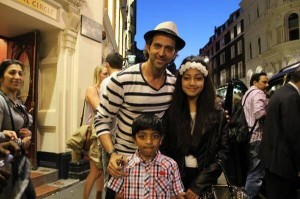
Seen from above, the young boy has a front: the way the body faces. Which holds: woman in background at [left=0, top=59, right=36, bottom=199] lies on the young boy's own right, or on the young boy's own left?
on the young boy's own right

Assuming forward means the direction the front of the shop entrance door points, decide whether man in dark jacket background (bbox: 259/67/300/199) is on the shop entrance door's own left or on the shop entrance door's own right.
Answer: on the shop entrance door's own left

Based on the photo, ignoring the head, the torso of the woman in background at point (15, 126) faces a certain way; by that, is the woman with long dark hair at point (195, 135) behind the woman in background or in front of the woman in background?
in front

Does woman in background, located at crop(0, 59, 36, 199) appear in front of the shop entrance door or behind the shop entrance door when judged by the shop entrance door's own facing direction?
in front

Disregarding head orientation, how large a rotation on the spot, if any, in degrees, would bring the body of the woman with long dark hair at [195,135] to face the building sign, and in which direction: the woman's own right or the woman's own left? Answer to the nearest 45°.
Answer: approximately 135° to the woman's own right

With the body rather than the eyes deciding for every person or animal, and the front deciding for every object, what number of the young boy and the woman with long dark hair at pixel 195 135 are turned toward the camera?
2

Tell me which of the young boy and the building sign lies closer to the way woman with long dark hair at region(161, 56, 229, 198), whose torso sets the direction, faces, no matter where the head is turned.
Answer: the young boy

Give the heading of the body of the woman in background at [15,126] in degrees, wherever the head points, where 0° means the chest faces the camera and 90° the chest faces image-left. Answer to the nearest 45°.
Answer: approximately 315°
